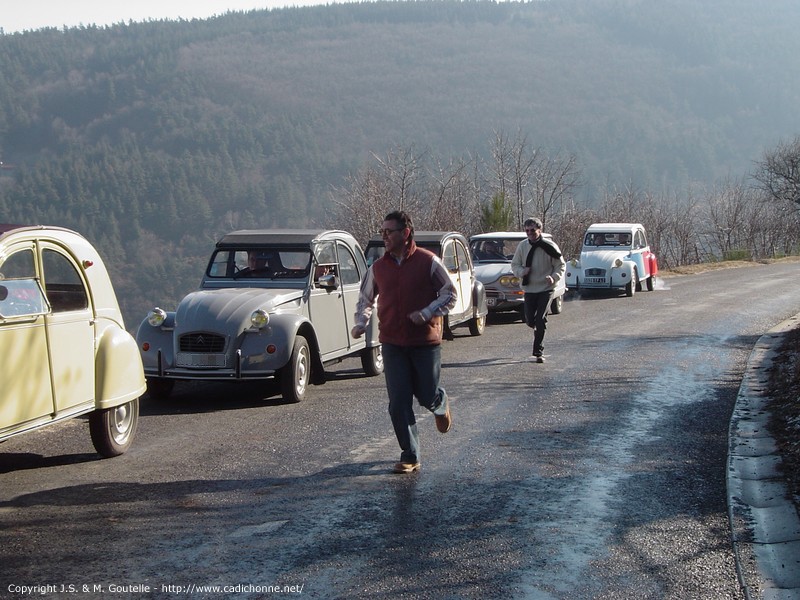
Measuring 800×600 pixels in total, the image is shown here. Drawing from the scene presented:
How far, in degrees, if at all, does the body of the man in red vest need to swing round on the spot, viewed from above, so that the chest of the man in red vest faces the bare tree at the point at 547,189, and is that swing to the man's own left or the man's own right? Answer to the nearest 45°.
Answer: approximately 135° to the man's own right

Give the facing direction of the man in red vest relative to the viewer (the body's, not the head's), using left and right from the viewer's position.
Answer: facing the viewer and to the left of the viewer

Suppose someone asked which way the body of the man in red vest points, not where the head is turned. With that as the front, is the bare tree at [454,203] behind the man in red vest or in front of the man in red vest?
behind

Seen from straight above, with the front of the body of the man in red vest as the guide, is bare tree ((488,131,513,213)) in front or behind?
behind
